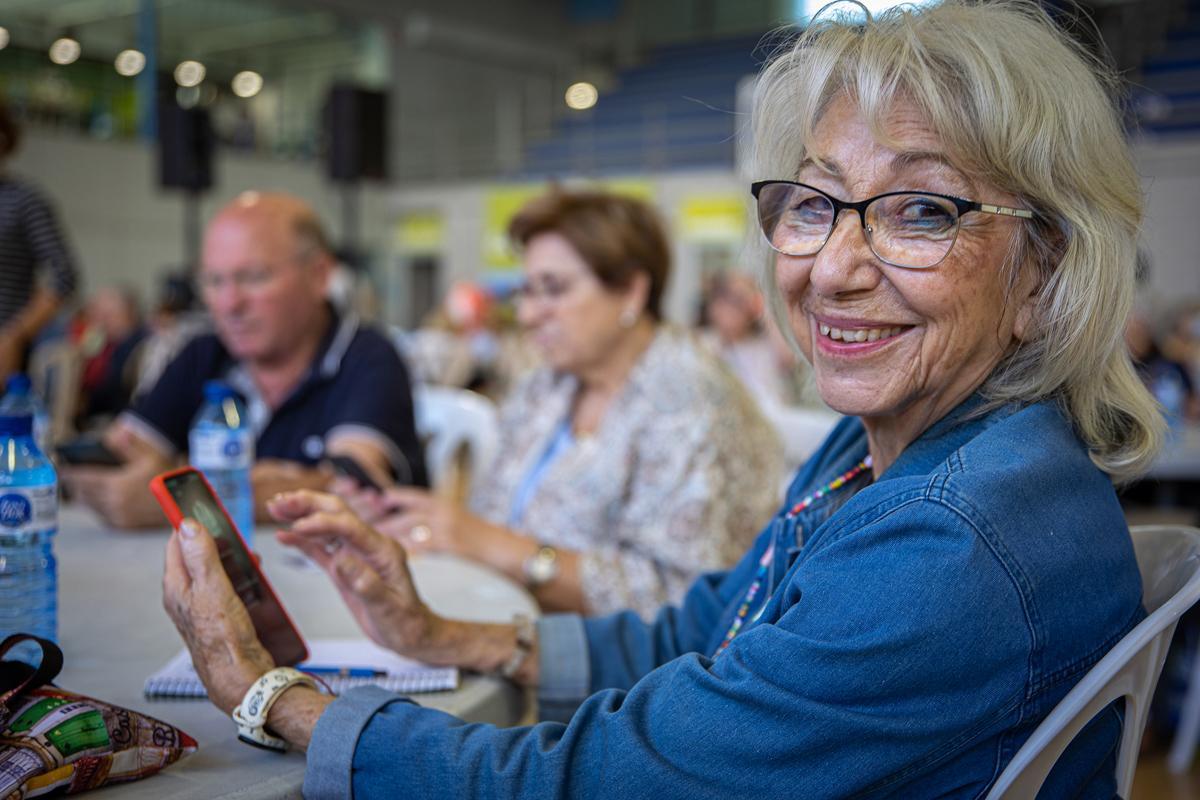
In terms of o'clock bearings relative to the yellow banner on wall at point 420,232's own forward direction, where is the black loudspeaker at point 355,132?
The black loudspeaker is roughly at 12 o'clock from the yellow banner on wall.

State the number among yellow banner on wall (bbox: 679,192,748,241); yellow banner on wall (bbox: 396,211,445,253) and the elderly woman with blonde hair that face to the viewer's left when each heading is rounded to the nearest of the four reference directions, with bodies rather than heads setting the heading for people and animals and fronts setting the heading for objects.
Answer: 1

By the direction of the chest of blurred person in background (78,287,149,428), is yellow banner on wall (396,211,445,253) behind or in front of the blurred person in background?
behind

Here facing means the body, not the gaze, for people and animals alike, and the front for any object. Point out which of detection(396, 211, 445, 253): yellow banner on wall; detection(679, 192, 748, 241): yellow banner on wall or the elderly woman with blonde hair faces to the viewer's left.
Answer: the elderly woman with blonde hair

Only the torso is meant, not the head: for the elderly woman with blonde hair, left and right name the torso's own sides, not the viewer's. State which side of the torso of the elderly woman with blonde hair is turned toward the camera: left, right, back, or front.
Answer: left

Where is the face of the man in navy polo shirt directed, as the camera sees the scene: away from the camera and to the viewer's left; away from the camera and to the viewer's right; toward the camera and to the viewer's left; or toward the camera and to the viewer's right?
toward the camera and to the viewer's left

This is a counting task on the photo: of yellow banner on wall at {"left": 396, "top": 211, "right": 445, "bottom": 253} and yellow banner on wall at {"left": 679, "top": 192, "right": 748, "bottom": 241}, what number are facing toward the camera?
2

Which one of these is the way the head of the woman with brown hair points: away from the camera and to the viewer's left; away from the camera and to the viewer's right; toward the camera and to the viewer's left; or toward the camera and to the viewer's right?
toward the camera and to the viewer's left

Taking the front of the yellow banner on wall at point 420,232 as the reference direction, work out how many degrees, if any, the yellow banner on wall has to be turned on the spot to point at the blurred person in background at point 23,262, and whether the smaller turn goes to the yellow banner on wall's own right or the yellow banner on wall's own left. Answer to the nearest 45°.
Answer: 0° — it already faces them

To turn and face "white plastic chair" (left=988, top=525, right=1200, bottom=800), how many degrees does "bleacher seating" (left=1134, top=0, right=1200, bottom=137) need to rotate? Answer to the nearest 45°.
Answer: approximately 45° to its left

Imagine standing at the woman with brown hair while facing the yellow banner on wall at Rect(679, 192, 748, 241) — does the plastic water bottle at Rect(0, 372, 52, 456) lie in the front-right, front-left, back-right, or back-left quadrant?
back-left
